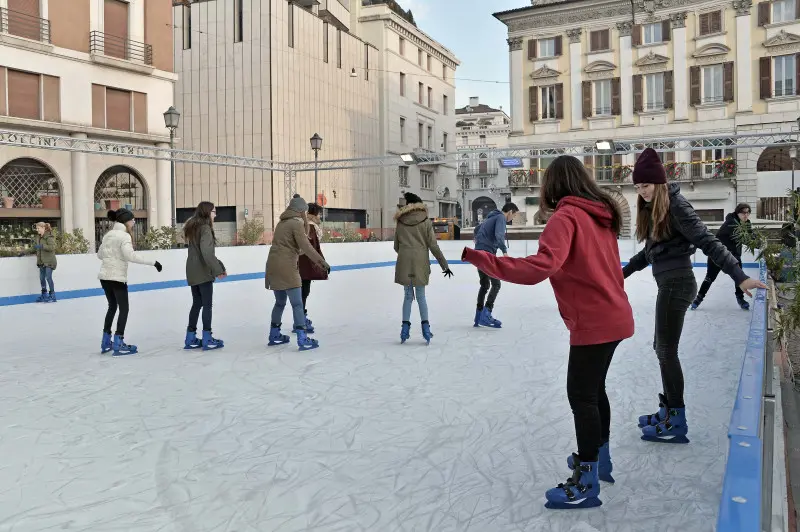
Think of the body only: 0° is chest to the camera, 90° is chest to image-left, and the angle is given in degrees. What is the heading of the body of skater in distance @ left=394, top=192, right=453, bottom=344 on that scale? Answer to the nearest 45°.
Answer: approximately 180°

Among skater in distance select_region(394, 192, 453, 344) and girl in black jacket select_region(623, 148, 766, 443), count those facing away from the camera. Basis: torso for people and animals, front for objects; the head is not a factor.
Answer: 1

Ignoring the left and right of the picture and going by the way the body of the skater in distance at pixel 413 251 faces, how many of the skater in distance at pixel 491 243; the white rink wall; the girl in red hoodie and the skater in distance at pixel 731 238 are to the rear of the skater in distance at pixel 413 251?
1

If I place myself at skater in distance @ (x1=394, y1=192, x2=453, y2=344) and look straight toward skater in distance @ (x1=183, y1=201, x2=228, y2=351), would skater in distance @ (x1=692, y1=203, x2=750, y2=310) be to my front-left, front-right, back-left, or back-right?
back-right

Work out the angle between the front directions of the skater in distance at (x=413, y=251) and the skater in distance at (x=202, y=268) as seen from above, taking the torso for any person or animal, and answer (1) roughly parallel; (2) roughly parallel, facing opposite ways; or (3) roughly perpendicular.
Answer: roughly perpendicular

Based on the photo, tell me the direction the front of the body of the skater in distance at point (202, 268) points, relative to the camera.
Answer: to the viewer's right

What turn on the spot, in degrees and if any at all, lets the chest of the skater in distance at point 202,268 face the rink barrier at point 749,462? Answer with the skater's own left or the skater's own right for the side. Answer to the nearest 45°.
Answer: approximately 90° to the skater's own right

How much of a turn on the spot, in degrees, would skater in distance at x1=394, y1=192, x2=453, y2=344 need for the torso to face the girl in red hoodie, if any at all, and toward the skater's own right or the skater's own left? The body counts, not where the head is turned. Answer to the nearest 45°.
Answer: approximately 180°
